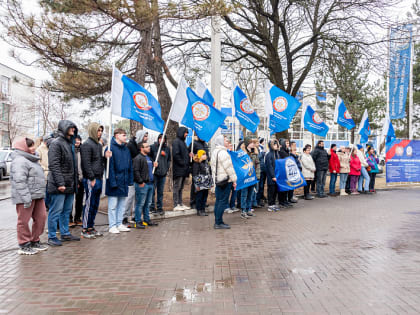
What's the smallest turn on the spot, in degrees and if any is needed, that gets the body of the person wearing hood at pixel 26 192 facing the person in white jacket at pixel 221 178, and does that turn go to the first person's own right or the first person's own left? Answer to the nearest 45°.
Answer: approximately 45° to the first person's own left

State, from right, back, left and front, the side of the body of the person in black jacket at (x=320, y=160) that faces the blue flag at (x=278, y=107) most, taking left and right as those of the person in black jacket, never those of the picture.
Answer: right

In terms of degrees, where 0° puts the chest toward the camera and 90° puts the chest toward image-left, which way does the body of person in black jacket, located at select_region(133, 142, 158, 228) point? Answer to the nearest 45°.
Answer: approximately 315°

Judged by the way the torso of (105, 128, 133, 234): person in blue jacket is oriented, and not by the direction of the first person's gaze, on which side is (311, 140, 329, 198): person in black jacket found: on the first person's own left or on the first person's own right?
on the first person's own left
